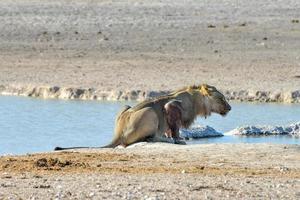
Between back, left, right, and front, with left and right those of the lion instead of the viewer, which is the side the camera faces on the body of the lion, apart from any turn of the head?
right

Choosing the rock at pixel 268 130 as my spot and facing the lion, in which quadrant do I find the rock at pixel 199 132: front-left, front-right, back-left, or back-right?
front-right

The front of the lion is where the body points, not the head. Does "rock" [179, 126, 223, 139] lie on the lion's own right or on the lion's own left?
on the lion's own left

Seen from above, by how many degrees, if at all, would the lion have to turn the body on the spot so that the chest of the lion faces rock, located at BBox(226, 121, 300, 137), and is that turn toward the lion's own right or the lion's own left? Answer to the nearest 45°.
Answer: approximately 45° to the lion's own left
